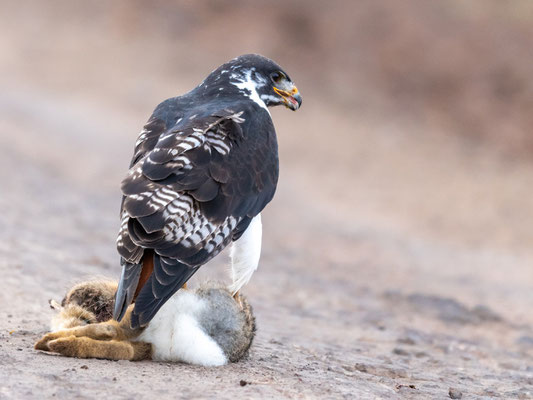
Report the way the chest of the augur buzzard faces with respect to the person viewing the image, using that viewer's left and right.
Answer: facing away from the viewer and to the right of the viewer
